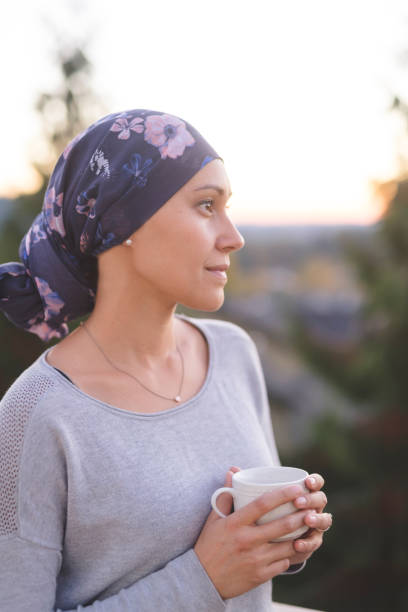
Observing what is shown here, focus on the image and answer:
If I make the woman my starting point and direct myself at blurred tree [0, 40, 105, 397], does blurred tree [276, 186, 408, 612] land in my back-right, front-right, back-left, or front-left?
front-right

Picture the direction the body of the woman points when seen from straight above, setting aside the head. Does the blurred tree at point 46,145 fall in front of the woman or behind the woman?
behind

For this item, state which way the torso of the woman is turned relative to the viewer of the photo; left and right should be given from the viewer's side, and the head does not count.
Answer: facing the viewer and to the right of the viewer

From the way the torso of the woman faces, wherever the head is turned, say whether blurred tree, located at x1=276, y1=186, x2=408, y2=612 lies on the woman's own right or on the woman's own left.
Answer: on the woman's own left

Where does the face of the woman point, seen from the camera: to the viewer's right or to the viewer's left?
to the viewer's right
